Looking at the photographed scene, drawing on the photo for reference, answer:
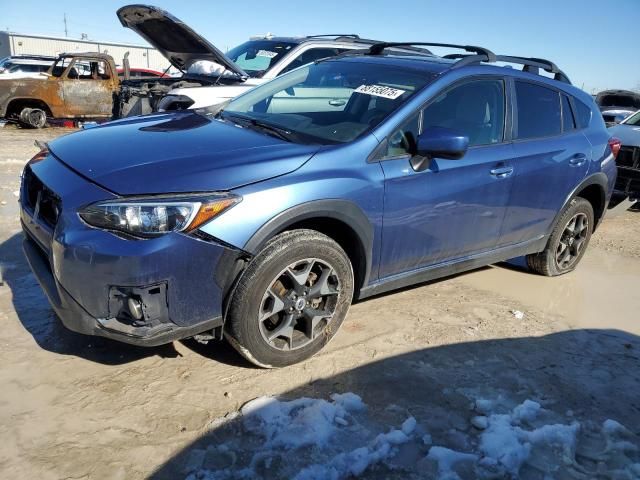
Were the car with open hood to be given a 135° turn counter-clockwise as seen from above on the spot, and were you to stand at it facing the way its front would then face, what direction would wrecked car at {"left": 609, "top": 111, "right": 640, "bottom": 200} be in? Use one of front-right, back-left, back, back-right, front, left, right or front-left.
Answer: front

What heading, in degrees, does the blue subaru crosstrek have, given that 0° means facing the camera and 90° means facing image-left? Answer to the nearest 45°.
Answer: approximately 45°

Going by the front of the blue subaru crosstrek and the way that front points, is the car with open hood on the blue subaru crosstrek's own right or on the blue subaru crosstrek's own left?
on the blue subaru crosstrek's own right

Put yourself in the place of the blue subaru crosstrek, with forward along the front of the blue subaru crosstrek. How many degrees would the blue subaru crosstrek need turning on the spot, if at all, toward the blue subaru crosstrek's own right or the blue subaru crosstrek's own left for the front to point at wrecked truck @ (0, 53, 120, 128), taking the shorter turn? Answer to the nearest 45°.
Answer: approximately 90° to the blue subaru crosstrek's own right

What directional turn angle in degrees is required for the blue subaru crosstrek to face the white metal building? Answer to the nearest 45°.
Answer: approximately 90° to its right

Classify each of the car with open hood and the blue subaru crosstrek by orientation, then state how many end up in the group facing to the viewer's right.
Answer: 0

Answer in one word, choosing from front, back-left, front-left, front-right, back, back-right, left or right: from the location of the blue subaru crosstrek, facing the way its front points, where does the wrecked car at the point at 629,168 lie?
back

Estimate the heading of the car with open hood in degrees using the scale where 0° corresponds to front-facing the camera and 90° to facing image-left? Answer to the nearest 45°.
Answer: approximately 45°
